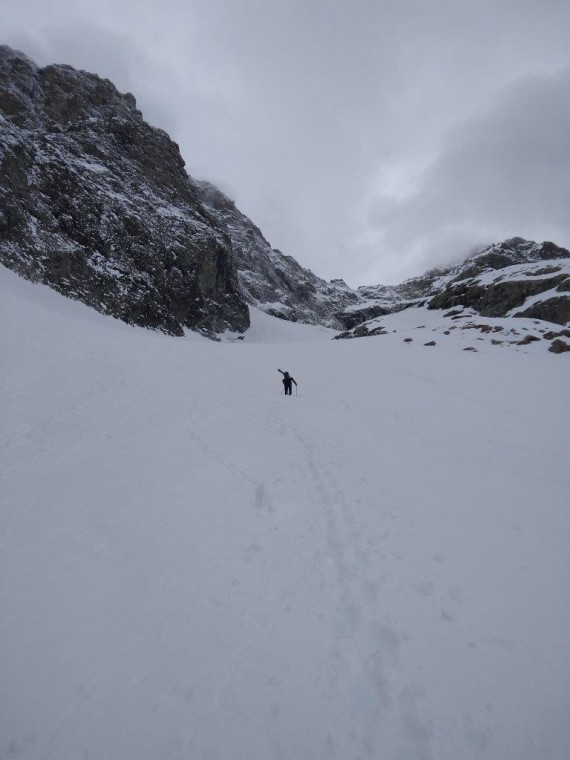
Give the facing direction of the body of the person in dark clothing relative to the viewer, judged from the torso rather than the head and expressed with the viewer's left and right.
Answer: facing away from the viewer

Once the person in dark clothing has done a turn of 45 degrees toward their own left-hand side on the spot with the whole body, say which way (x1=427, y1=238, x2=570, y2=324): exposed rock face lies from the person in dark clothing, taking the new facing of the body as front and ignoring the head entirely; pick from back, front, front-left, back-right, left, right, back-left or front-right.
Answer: right
